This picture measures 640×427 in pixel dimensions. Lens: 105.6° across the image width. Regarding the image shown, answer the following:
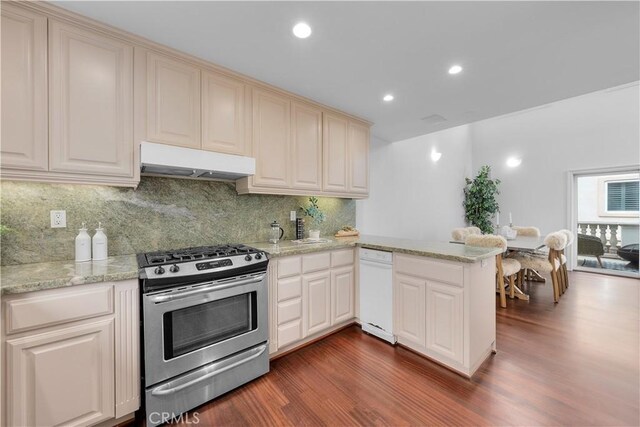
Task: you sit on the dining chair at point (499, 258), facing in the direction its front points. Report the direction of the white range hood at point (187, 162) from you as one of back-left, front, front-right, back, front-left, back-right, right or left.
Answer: back

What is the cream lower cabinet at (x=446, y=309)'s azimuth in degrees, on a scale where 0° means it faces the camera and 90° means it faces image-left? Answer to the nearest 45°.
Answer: approximately 45°

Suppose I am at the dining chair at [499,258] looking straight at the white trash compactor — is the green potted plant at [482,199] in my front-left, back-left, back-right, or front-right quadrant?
back-right

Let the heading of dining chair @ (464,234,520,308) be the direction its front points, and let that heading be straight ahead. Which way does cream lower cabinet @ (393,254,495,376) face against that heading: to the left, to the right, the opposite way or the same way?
the opposite way

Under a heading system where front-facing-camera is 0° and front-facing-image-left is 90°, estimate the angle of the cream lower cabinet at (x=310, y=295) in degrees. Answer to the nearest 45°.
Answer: approximately 315°

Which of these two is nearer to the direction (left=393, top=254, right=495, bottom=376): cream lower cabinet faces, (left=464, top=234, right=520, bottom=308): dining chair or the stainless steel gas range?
the stainless steel gas range

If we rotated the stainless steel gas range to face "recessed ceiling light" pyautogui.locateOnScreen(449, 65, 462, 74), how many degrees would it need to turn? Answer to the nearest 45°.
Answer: approximately 45° to its left

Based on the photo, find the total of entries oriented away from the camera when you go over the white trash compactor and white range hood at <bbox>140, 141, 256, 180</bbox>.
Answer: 0

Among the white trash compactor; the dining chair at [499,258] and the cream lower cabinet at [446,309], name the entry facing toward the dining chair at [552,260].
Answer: the dining chair at [499,258]

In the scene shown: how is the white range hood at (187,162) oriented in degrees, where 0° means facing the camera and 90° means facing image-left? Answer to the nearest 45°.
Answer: approximately 315°

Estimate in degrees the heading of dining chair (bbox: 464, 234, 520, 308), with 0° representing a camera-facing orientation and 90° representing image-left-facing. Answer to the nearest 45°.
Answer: approximately 225°
